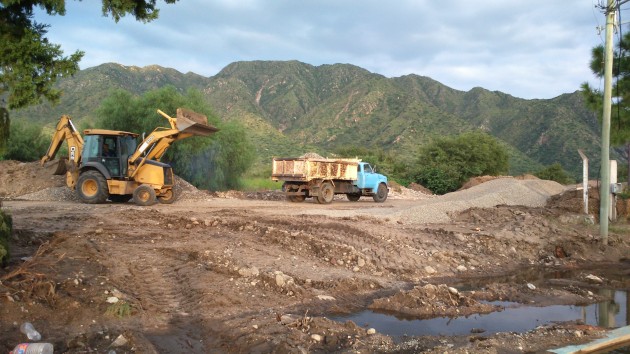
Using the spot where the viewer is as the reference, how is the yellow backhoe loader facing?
facing the viewer and to the right of the viewer

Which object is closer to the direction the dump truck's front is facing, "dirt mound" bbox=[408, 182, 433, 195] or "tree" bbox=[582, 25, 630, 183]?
the dirt mound

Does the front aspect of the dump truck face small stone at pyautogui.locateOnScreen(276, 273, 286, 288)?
no

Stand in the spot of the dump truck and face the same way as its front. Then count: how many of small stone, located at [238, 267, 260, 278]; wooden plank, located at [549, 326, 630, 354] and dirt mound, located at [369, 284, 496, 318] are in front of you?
0

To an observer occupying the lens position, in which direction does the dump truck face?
facing away from the viewer and to the right of the viewer

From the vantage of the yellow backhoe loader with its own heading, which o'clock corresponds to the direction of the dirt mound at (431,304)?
The dirt mound is roughly at 1 o'clock from the yellow backhoe loader.

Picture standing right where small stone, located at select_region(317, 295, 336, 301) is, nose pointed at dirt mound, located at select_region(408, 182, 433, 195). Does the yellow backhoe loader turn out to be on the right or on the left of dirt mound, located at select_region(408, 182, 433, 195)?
left

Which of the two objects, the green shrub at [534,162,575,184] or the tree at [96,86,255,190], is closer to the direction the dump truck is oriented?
the green shrub

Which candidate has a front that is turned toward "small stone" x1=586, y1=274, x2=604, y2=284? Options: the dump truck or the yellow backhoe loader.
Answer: the yellow backhoe loader

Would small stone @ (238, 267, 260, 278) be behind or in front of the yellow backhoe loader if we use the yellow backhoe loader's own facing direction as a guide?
in front

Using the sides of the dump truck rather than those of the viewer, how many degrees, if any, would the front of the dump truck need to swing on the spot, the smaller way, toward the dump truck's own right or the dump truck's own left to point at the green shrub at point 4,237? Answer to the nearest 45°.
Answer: approximately 135° to the dump truck's own right

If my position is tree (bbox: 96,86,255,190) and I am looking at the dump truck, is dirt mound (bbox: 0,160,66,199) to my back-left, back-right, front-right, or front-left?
back-right

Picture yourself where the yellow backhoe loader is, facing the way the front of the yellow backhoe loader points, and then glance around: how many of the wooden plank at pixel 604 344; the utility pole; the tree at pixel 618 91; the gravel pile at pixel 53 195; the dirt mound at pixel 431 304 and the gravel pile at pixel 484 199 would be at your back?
1

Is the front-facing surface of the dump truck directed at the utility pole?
no
